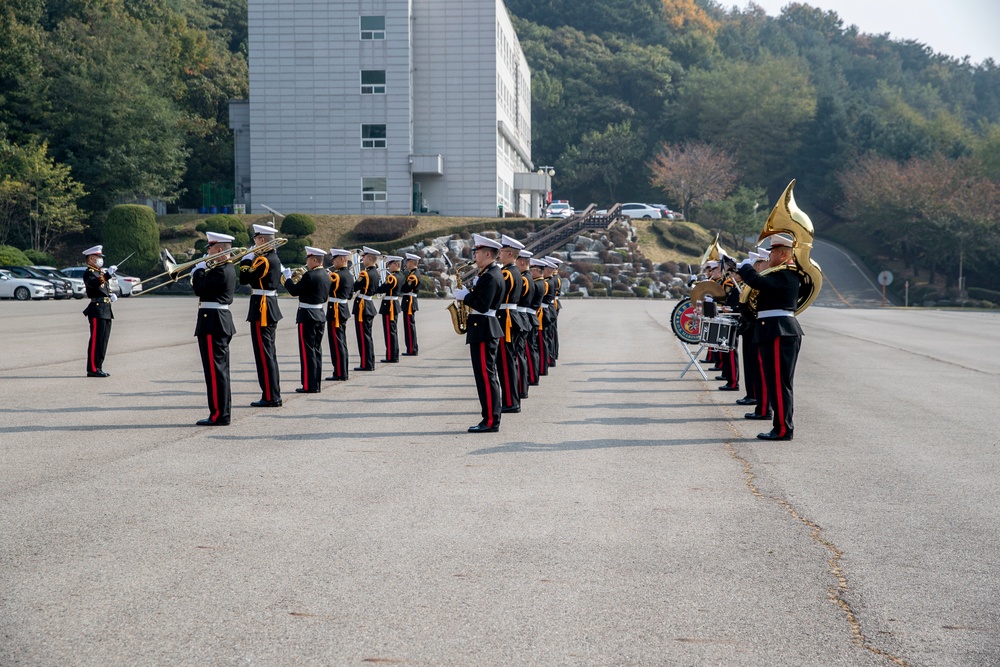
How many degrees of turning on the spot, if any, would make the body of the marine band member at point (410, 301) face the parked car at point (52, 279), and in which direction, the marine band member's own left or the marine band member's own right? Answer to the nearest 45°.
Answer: approximately 45° to the marine band member's own right

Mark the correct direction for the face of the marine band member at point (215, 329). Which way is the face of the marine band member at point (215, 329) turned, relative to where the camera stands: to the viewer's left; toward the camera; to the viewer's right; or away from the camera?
to the viewer's left

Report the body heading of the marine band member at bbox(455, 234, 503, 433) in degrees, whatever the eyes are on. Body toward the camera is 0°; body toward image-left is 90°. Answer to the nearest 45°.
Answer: approximately 90°

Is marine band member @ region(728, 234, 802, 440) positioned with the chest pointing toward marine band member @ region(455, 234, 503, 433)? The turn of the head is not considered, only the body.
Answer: yes

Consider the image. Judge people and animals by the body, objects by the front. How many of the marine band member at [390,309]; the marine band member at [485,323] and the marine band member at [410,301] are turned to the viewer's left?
3

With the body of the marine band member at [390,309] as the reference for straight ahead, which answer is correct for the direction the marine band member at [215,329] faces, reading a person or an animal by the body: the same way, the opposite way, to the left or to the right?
the same way

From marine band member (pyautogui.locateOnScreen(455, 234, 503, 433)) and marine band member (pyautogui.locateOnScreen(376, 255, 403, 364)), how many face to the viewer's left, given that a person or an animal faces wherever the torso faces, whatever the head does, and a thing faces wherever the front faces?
2

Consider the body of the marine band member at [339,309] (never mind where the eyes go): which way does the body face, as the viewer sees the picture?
to the viewer's left

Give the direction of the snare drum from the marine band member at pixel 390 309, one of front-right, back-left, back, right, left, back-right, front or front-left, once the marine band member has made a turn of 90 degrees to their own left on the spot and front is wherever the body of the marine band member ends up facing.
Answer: front-left

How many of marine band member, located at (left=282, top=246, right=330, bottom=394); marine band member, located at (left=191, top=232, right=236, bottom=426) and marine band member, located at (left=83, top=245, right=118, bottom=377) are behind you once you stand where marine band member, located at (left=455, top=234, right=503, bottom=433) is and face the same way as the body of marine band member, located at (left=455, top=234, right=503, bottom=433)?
0

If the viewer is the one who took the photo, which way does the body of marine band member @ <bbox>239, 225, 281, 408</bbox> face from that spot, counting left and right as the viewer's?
facing to the left of the viewer

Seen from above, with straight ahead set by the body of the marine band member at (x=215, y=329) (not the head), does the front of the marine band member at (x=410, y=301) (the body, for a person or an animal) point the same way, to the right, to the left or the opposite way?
the same way

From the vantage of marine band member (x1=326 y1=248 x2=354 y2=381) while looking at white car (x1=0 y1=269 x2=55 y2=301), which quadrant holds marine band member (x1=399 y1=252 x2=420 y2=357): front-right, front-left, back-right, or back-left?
front-right

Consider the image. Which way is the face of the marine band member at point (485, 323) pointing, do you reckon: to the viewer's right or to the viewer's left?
to the viewer's left

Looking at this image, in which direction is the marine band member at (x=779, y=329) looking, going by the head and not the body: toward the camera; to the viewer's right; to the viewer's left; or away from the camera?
to the viewer's left

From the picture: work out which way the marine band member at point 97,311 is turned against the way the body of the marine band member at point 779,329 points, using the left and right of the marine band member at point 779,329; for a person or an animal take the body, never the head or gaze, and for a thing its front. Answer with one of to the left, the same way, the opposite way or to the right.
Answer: the opposite way

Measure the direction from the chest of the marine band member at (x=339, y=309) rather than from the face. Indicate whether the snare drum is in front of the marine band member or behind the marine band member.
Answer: behind

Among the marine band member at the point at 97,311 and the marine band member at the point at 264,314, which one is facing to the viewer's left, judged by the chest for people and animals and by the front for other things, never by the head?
the marine band member at the point at 264,314

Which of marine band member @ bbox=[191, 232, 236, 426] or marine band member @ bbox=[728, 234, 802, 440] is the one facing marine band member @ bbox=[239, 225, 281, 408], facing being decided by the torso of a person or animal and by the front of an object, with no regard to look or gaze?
marine band member @ bbox=[728, 234, 802, 440]

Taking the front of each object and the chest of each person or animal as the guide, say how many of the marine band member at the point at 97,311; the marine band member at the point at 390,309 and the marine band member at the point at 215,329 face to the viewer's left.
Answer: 2
